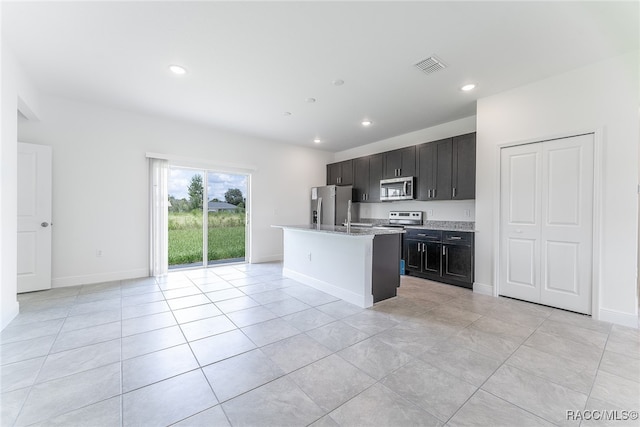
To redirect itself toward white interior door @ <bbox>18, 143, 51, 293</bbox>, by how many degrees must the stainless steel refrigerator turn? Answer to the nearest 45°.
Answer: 0° — it already faces it

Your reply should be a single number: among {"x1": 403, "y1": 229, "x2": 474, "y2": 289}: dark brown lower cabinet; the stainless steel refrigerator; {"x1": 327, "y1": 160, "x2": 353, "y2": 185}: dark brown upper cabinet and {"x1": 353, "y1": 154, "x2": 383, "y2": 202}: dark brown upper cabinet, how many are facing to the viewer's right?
0

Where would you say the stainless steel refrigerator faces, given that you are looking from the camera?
facing the viewer and to the left of the viewer

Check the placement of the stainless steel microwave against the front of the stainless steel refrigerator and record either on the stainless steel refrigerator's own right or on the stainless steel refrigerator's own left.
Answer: on the stainless steel refrigerator's own left

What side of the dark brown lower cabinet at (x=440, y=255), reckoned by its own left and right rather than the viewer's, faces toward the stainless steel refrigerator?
right

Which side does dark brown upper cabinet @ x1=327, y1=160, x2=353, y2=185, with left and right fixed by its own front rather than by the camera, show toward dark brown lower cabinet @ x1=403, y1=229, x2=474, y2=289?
left

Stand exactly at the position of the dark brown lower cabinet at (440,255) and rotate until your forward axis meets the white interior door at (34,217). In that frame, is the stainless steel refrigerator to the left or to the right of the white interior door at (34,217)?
right

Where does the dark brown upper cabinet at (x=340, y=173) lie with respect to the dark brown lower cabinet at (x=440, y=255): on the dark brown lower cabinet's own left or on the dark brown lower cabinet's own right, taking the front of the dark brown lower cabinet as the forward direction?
on the dark brown lower cabinet's own right

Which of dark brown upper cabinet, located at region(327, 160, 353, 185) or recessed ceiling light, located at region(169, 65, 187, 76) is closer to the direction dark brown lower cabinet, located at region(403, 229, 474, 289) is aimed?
the recessed ceiling light

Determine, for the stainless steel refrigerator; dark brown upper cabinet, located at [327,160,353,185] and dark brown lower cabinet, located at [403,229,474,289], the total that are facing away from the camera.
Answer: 0

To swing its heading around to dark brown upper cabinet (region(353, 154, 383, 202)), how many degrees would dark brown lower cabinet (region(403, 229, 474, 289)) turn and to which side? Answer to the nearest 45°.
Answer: approximately 90° to its right

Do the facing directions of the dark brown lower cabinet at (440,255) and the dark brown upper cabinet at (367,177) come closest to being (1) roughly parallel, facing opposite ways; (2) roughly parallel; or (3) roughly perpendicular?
roughly parallel

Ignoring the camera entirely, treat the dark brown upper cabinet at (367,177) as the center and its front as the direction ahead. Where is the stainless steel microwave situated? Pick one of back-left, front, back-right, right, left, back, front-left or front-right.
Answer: left

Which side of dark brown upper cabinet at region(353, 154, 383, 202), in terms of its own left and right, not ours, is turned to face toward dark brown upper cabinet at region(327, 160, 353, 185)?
right
